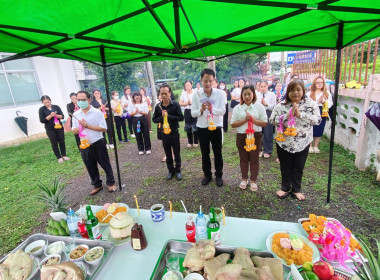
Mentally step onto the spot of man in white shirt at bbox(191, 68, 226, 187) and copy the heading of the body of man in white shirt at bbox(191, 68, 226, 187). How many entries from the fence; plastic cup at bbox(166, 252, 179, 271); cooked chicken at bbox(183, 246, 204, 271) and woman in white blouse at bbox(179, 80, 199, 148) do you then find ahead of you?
2

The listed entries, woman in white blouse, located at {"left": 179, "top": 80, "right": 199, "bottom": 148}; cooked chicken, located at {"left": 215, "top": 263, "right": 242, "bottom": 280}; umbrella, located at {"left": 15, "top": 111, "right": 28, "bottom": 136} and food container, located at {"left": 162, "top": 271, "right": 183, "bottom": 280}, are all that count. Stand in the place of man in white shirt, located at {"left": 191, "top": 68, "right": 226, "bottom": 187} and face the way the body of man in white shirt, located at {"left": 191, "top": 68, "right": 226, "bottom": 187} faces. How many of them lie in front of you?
2

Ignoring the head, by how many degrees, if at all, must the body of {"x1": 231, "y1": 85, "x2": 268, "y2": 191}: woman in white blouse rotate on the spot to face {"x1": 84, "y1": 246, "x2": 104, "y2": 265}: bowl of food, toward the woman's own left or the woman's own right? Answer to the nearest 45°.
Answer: approximately 45° to the woman's own right

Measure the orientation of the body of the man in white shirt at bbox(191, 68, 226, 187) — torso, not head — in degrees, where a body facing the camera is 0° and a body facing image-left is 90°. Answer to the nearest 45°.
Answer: approximately 0°

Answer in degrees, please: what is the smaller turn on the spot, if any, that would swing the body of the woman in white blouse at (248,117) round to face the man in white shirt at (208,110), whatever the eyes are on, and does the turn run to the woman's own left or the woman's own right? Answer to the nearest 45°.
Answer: approximately 90° to the woman's own right

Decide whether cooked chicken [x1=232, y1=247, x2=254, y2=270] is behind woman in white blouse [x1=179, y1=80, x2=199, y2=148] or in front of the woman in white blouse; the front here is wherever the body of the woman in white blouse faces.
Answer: in front

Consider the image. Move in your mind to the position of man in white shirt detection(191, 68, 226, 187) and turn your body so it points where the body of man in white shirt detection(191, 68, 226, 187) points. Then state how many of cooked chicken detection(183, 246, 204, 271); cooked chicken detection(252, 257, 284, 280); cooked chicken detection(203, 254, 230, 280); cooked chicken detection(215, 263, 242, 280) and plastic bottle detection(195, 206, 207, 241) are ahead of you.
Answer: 5

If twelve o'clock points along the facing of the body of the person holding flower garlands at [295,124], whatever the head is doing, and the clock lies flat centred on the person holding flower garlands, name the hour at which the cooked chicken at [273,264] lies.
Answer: The cooked chicken is roughly at 12 o'clock from the person holding flower garlands.

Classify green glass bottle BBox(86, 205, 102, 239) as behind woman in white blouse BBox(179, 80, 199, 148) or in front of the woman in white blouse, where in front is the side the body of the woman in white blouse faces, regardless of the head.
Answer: in front

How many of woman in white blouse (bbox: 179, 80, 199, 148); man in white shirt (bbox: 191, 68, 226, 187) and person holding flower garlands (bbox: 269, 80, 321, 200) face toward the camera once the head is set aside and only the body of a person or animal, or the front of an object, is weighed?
3

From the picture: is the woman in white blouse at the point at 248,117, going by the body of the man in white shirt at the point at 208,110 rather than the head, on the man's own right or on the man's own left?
on the man's own left
